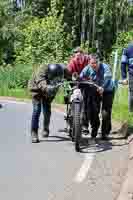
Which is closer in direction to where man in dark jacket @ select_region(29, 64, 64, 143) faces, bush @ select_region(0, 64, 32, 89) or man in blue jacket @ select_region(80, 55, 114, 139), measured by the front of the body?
the man in blue jacket

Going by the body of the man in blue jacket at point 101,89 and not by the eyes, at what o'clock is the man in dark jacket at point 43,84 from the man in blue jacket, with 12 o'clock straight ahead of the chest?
The man in dark jacket is roughly at 1 o'clock from the man in blue jacket.

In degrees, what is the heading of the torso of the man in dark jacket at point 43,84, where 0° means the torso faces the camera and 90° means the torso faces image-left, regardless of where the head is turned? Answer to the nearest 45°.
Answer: approximately 315°

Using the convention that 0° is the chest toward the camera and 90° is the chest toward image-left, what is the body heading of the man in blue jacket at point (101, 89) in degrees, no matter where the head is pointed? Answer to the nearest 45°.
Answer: approximately 45°

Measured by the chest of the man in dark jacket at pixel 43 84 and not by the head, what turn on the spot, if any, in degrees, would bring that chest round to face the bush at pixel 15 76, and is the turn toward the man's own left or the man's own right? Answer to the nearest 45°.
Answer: approximately 135° to the man's own left

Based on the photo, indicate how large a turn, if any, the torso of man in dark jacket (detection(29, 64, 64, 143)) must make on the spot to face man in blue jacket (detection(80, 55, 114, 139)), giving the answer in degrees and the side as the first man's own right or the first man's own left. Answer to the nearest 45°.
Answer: approximately 45° to the first man's own left

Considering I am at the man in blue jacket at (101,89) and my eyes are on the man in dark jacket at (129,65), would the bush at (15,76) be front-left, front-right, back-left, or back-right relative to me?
back-left
